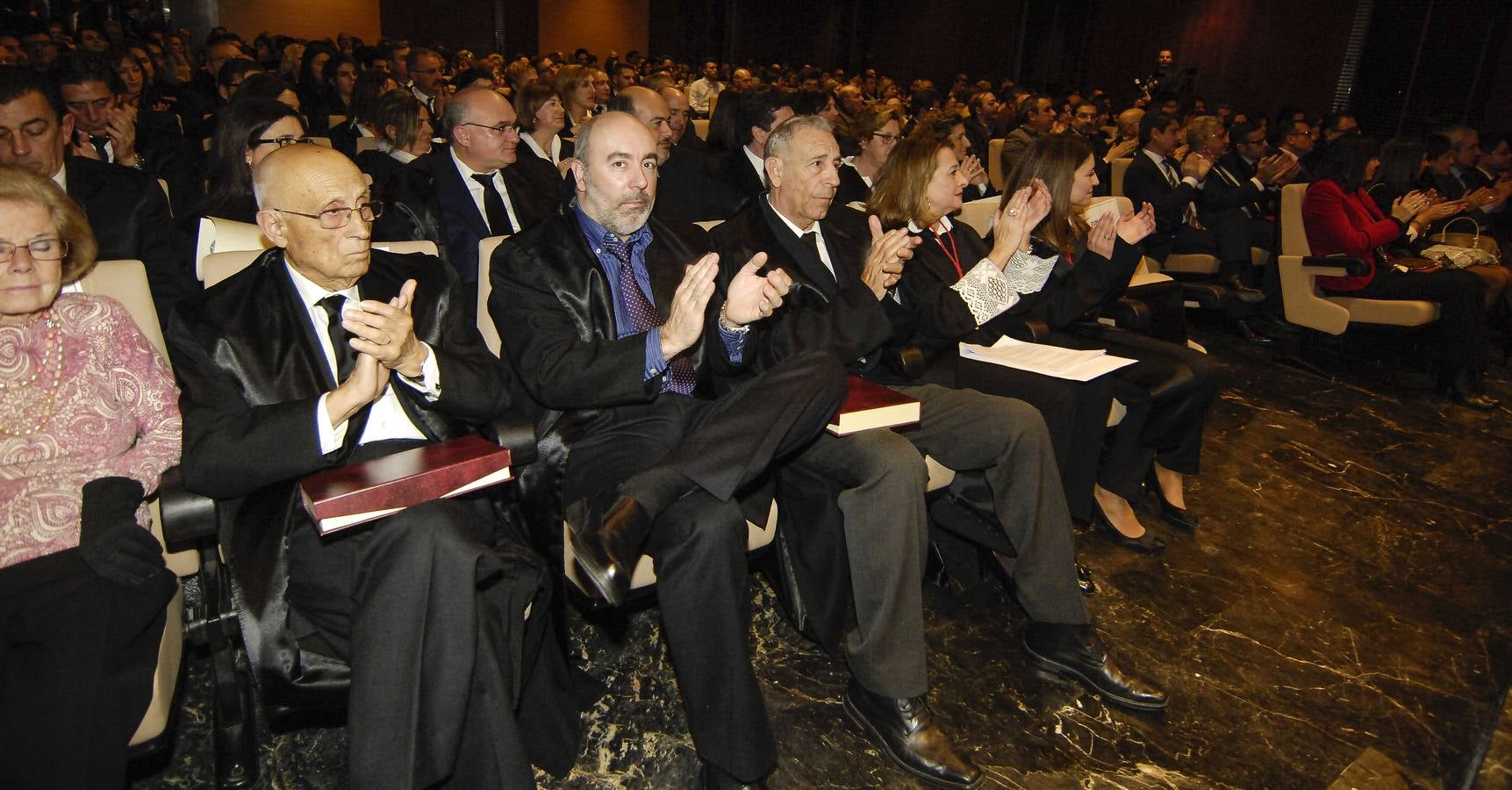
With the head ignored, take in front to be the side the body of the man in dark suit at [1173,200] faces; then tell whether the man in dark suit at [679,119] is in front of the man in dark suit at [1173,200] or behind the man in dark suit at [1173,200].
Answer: behind

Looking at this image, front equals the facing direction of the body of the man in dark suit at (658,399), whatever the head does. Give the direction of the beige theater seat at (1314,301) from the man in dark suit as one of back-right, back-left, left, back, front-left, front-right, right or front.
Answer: left

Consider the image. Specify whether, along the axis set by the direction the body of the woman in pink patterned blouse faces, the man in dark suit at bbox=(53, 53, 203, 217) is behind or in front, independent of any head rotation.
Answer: behind
